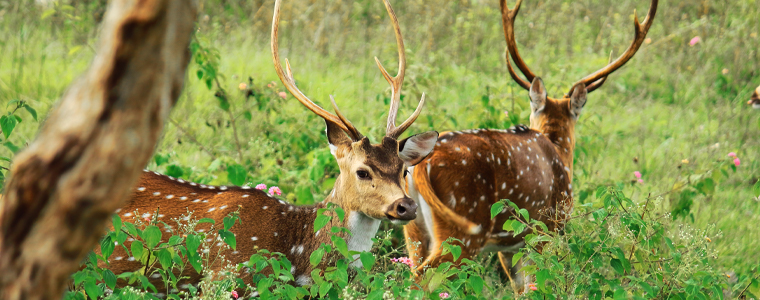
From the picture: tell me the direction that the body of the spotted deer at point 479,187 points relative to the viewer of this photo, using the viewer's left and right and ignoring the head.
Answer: facing away from the viewer and to the right of the viewer

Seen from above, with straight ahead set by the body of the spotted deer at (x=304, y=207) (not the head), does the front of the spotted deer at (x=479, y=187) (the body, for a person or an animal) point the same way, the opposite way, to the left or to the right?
to the left

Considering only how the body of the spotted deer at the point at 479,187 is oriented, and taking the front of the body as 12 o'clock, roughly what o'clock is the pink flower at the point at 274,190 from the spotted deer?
The pink flower is roughly at 7 o'clock from the spotted deer.

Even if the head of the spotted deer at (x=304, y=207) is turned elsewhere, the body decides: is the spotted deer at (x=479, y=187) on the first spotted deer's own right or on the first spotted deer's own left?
on the first spotted deer's own left

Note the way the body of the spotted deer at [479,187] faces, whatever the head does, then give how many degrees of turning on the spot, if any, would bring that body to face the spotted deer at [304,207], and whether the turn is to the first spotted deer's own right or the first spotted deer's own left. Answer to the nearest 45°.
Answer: approximately 180°

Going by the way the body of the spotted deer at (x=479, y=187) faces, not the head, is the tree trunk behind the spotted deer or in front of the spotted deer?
behind
